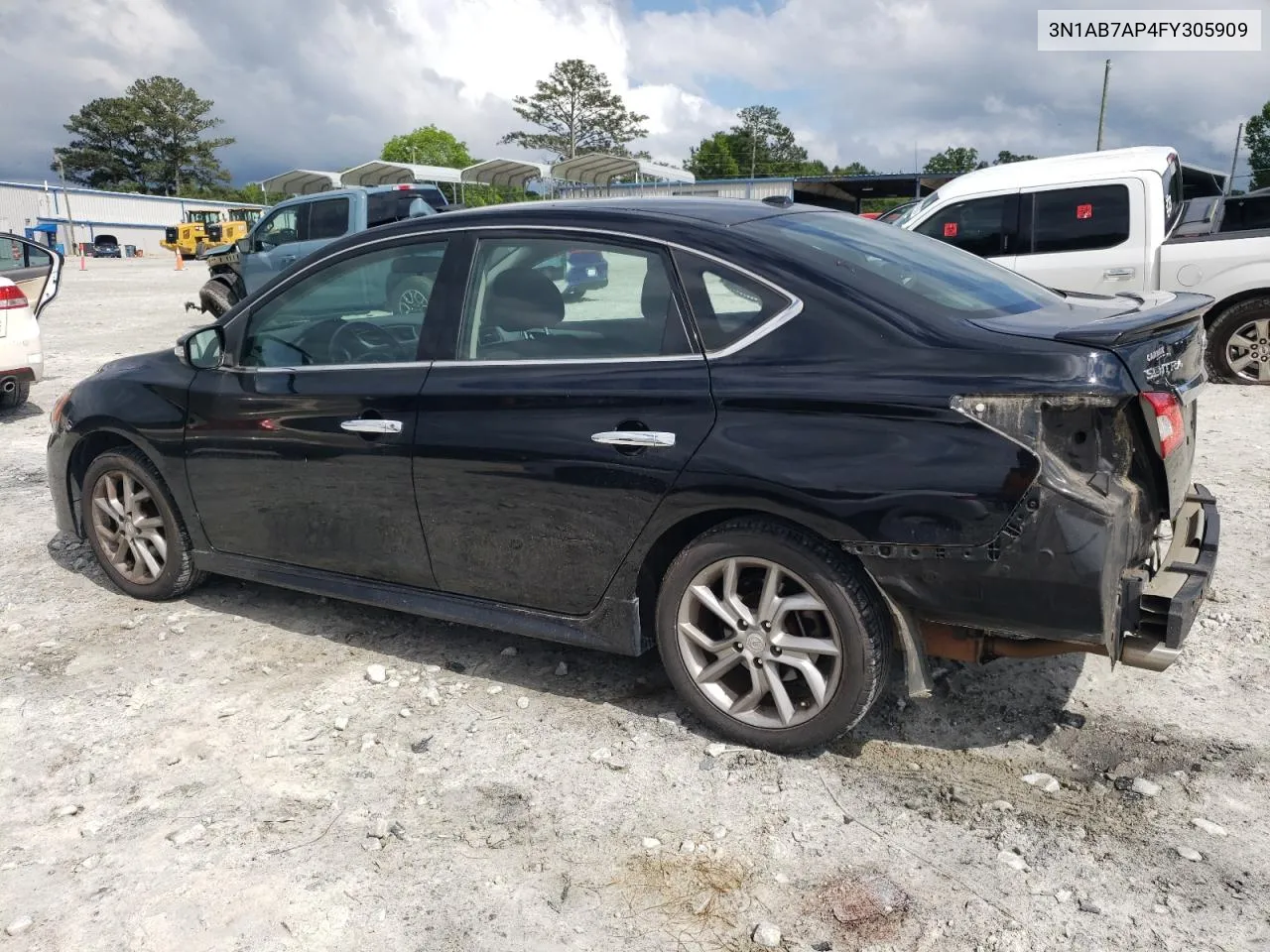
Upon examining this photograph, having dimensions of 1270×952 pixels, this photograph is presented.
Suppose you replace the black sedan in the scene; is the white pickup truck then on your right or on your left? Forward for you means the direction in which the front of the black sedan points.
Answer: on your right

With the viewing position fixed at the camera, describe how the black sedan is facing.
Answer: facing away from the viewer and to the left of the viewer

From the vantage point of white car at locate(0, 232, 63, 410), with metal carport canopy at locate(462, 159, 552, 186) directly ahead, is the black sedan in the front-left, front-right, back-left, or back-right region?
back-right

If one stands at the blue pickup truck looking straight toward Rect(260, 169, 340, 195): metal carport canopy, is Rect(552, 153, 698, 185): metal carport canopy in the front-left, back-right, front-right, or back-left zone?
front-right

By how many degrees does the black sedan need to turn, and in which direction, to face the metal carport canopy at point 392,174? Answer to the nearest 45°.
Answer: approximately 45° to its right

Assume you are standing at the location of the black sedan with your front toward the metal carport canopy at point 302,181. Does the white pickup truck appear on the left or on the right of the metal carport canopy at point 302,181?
right

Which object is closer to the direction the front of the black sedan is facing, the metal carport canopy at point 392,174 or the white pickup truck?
the metal carport canopy

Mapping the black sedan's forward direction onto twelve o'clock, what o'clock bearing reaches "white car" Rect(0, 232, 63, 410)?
The white car is roughly at 12 o'clock from the black sedan.

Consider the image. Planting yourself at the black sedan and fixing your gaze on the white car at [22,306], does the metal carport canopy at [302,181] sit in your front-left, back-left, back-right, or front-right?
front-right

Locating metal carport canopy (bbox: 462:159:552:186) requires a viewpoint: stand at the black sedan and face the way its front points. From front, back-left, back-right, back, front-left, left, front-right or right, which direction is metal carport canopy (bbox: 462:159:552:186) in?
front-right

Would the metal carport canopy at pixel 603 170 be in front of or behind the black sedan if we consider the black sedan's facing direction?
in front

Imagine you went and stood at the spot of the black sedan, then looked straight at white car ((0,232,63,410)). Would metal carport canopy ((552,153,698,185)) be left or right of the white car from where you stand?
right
